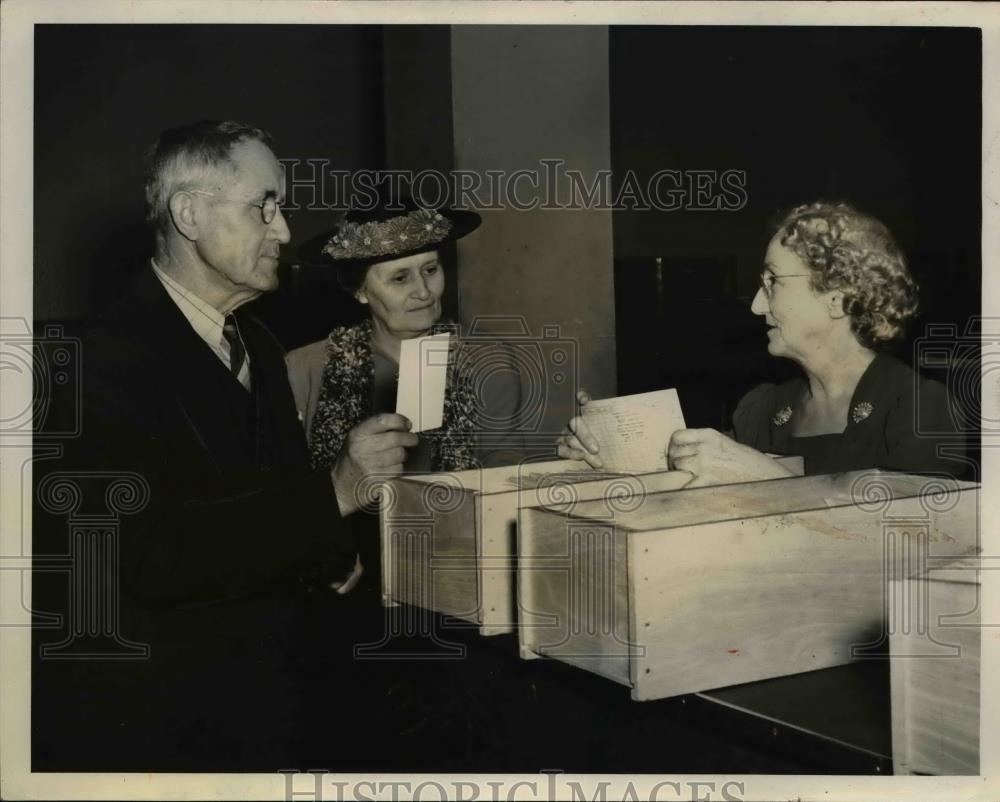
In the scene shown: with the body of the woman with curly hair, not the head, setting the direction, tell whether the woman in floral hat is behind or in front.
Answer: in front

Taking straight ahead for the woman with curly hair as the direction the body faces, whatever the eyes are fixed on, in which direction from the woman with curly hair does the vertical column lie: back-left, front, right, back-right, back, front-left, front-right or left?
front-right

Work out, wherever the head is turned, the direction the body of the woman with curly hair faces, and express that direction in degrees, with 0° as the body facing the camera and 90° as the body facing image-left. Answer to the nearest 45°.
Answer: approximately 45°

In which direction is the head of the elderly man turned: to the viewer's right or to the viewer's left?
to the viewer's right

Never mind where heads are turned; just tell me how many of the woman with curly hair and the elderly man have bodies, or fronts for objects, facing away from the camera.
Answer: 0

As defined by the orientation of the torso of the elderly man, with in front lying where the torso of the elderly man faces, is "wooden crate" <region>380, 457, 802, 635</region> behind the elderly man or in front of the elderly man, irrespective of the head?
in front

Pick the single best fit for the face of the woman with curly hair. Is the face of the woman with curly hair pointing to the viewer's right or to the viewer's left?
to the viewer's left

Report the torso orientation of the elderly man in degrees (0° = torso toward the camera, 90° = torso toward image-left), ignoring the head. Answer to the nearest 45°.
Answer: approximately 315°

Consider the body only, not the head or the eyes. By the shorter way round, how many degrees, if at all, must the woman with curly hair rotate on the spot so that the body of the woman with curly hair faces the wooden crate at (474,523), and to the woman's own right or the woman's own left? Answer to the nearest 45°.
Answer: approximately 45° to the woman's own right
